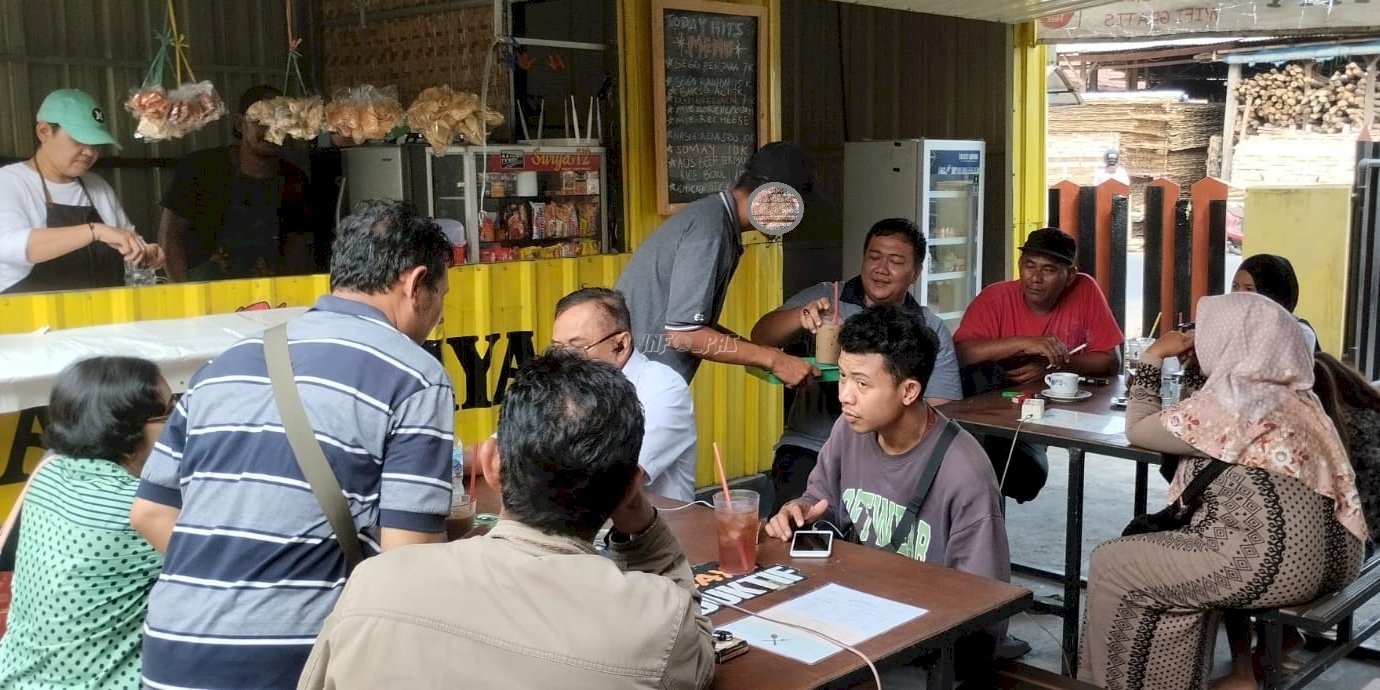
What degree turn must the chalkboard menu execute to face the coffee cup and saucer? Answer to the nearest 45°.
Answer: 0° — it already faces it

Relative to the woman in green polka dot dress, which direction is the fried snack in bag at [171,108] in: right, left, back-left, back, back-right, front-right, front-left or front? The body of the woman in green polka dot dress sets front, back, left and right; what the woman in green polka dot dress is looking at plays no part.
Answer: front-left

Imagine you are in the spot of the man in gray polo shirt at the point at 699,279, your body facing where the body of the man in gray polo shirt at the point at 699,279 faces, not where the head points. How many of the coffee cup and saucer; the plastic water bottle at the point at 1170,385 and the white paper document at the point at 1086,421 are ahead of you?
3

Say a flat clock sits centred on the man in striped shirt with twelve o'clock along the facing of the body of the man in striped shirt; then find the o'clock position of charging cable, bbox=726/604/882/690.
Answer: The charging cable is roughly at 2 o'clock from the man in striped shirt.

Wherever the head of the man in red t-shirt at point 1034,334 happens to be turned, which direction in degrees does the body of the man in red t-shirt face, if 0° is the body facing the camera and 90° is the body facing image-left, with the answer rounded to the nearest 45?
approximately 0°

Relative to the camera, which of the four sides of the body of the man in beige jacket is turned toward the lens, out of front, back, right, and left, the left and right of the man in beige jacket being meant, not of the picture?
back

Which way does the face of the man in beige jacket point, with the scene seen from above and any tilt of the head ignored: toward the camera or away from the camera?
away from the camera

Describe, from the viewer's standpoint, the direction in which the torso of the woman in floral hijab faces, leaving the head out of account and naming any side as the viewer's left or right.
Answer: facing away from the viewer and to the left of the viewer

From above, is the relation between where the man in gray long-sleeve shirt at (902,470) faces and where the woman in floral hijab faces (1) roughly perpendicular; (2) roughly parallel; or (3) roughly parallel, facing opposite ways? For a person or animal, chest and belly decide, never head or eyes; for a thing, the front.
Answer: roughly perpendicular

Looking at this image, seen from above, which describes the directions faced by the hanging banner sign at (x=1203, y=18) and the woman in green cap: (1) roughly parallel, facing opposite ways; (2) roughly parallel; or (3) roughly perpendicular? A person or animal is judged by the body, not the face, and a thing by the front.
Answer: roughly perpendicular

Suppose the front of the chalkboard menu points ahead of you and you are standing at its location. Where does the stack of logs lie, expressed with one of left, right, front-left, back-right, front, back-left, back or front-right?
left

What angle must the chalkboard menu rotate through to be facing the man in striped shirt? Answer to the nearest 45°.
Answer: approximately 45° to its right
